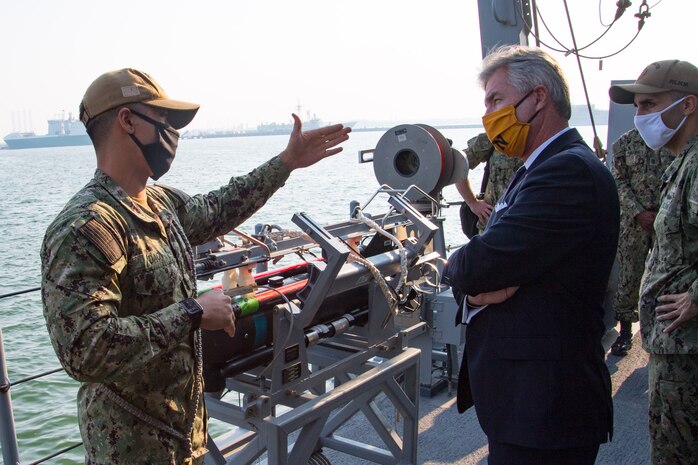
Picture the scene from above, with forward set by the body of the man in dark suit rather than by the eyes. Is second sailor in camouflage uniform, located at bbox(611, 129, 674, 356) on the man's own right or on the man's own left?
on the man's own right

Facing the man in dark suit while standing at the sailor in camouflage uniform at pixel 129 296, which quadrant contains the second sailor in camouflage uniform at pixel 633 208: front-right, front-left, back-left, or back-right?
front-left

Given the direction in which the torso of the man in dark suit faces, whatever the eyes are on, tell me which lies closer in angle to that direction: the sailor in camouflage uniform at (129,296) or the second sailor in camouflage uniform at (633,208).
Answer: the sailor in camouflage uniform

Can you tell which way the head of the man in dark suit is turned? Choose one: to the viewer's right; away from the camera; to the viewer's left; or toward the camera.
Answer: to the viewer's left

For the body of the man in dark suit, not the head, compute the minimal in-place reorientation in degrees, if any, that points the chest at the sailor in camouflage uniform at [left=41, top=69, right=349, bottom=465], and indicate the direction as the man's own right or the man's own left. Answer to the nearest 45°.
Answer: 0° — they already face them

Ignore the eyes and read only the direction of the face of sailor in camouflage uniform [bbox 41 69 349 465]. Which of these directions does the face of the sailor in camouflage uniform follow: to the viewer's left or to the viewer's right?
to the viewer's right

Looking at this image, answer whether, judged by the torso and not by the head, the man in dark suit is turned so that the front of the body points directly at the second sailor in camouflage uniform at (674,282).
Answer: no

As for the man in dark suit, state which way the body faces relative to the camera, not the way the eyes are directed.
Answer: to the viewer's left

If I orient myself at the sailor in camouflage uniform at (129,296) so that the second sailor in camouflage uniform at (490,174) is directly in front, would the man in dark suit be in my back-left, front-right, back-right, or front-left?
front-right
